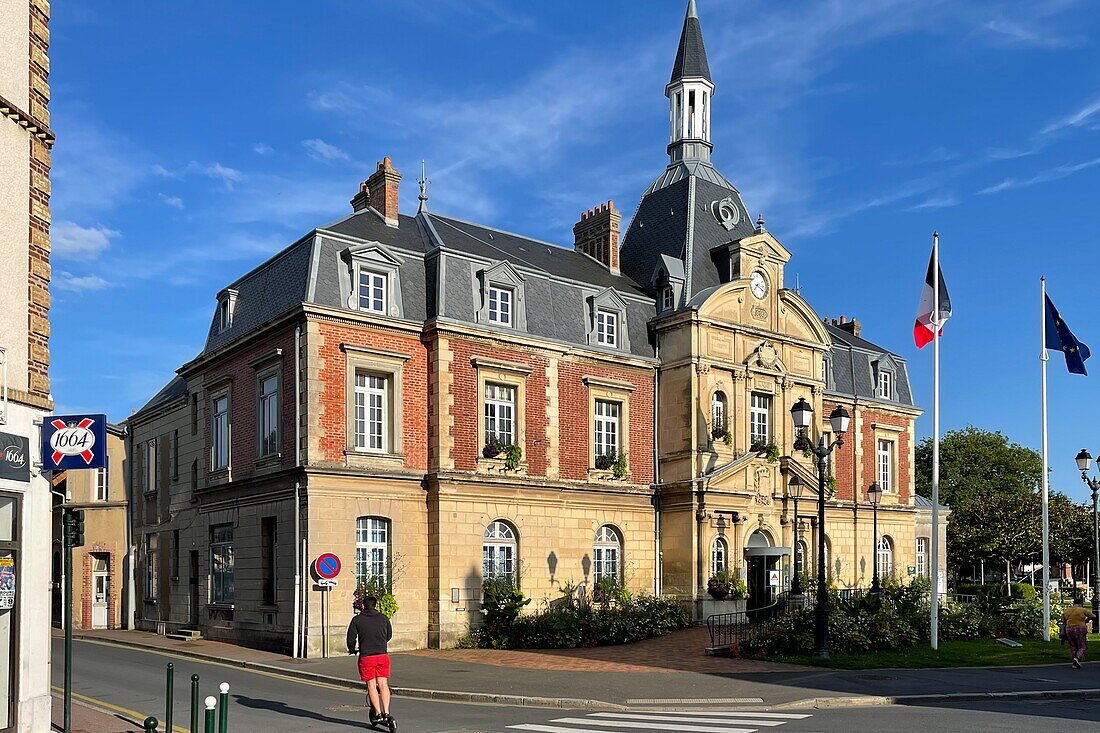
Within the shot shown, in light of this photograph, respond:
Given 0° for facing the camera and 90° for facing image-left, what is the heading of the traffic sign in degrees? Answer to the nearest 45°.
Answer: approximately 0°

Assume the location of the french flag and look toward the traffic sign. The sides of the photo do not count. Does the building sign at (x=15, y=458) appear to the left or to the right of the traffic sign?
left

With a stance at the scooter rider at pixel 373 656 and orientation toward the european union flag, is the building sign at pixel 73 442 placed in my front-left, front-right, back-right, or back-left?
back-left

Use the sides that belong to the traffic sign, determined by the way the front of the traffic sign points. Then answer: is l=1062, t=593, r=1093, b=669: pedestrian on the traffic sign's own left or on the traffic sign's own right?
on the traffic sign's own left

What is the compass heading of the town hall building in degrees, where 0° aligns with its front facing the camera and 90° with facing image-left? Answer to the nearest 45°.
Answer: approximately 315°

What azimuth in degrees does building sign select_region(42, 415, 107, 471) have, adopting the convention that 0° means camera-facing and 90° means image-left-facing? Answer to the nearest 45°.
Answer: approximately 0°

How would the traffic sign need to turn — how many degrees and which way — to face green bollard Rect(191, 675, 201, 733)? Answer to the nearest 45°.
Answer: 0° — it already faces it

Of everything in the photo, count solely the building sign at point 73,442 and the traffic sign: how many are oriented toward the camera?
2
